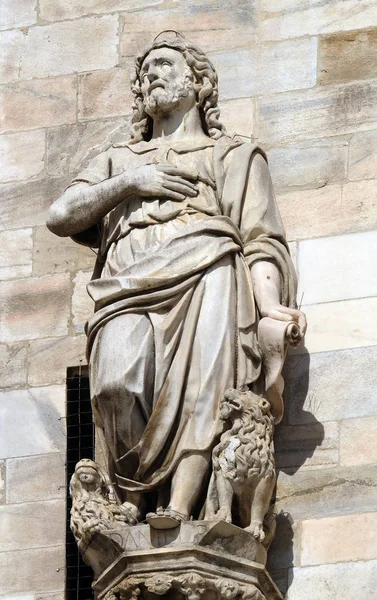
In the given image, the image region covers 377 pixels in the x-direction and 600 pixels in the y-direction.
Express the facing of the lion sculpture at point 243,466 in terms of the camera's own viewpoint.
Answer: facing the viewer and to the left of the viewer

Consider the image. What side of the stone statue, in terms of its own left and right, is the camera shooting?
front
